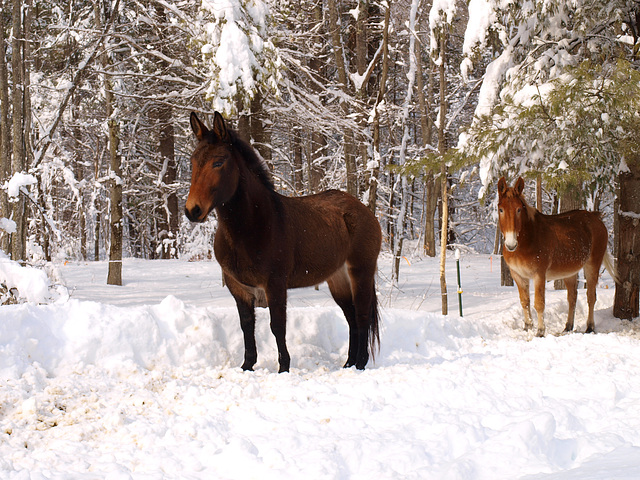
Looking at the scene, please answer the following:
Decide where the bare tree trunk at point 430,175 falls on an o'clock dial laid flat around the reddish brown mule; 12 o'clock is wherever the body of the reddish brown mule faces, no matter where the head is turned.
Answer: The bare tree trunk is roughly at 4 o'clock from the reddish brown mule.

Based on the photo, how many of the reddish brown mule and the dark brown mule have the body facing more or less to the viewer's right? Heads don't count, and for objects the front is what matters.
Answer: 0

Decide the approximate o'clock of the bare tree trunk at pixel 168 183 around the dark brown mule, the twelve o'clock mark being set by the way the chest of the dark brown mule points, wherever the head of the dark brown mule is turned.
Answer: The bare tree trunk is roughly at 4 o'clock from the dark brown mule.

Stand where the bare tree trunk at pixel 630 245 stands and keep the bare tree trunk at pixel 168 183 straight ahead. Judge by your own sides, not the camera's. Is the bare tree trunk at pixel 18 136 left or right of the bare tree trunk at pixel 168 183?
left

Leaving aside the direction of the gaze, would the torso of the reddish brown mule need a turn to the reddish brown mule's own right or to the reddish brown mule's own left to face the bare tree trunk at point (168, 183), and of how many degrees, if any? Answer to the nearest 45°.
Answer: approximately 90° to the reddish brown mule's own right

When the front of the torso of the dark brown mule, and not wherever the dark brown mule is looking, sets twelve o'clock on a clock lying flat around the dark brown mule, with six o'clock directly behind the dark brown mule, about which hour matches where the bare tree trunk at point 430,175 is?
The bare tree trunk is roughly at 5 o'clock from the dark brown mule.

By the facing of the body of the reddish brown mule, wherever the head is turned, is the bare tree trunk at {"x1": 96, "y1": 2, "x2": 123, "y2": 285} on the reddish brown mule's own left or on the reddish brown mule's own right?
on the reddish brown mule's own right

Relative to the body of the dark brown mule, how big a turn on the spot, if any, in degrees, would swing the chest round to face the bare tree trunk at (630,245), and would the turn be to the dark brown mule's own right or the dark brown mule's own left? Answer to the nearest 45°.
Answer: approximately 180°

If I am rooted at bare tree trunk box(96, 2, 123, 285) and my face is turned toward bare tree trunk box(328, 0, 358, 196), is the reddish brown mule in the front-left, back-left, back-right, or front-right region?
front-right

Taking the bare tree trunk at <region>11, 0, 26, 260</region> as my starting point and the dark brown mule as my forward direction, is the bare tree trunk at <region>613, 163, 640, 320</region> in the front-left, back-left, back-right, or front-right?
front-left

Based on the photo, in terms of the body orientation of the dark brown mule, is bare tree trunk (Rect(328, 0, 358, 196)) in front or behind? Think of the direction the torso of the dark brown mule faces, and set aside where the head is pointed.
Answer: behind

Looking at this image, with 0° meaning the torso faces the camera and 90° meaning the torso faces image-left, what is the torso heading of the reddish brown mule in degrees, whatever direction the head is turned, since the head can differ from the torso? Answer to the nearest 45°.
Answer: approximately 45°
